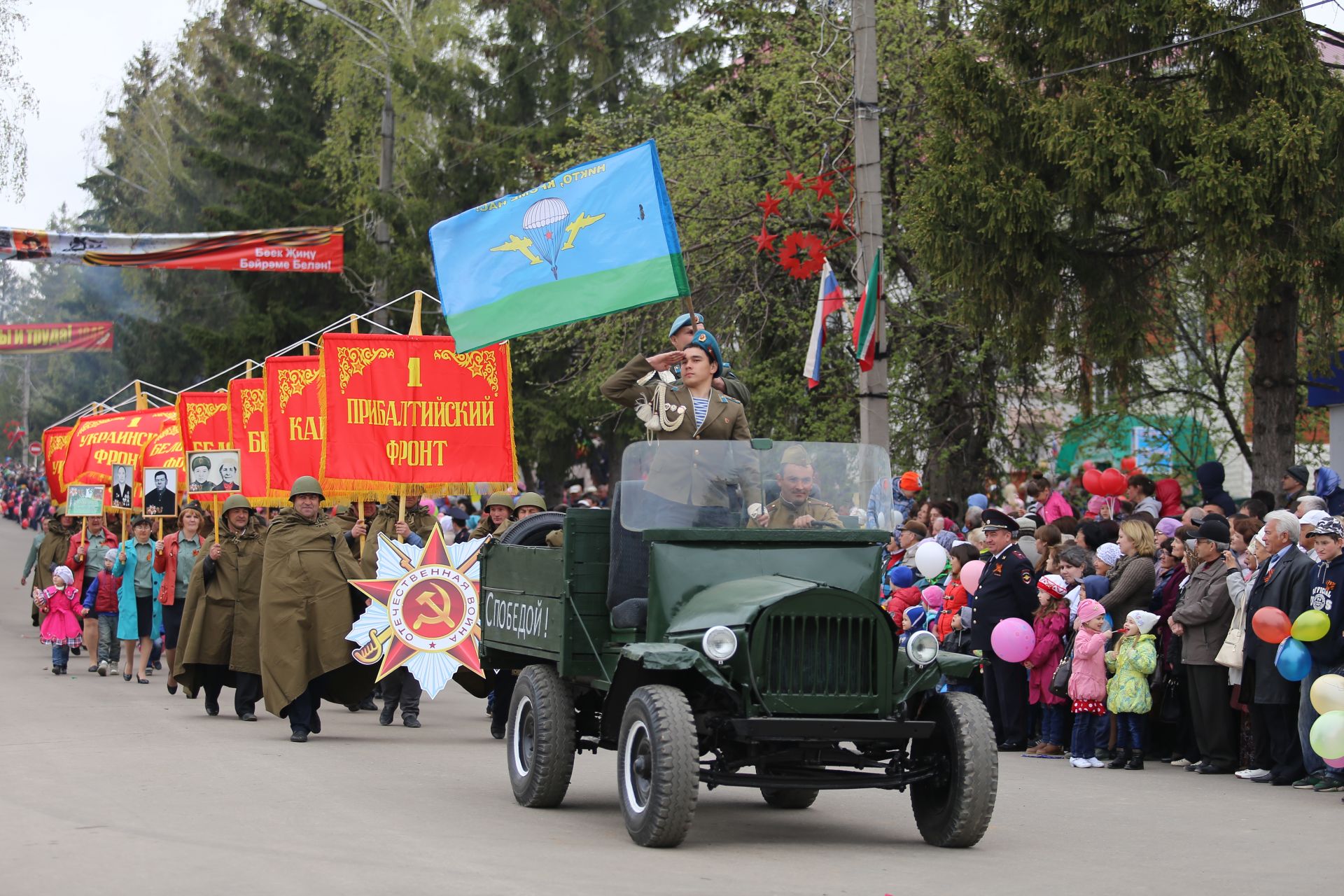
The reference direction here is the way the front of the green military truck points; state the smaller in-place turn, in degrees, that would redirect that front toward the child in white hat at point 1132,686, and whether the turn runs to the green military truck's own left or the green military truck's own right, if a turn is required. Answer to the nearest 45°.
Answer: approximately 90° to the green military truck's own left

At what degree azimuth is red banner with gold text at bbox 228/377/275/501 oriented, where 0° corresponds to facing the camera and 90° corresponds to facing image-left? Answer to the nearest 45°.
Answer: approximately 0°

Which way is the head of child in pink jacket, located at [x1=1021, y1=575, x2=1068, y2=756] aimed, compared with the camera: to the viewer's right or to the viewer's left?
to the viewer's left

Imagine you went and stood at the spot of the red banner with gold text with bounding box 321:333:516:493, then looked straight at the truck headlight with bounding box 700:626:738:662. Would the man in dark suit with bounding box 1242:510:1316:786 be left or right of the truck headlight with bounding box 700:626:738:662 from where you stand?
left

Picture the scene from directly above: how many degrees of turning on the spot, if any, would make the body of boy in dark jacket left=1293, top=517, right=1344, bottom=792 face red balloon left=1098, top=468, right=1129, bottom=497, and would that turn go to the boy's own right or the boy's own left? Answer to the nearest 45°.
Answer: approximately 135° to the boy's own right

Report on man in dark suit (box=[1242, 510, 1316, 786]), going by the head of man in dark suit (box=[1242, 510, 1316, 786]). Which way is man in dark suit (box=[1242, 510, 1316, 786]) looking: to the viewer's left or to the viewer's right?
to the viewer's left

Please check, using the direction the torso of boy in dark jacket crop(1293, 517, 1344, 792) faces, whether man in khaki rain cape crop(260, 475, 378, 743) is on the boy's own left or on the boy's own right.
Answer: on the boy's own right
